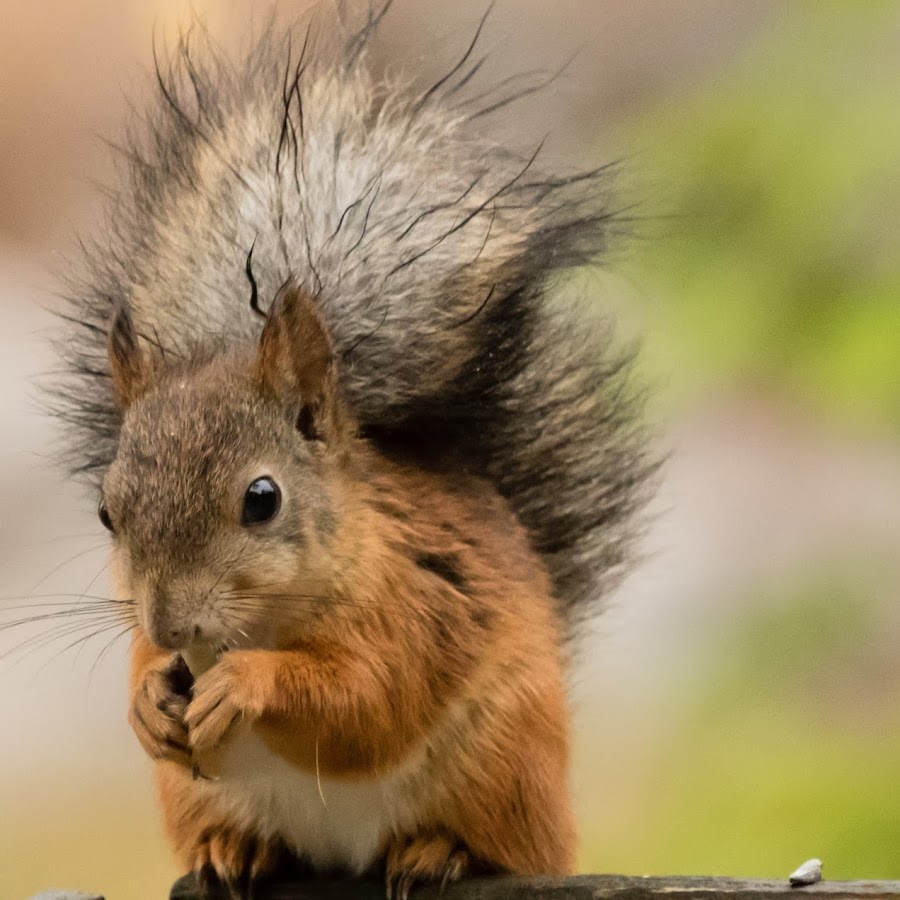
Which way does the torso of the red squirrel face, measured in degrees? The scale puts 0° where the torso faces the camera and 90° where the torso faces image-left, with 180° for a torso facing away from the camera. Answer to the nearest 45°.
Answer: approximately 45°
